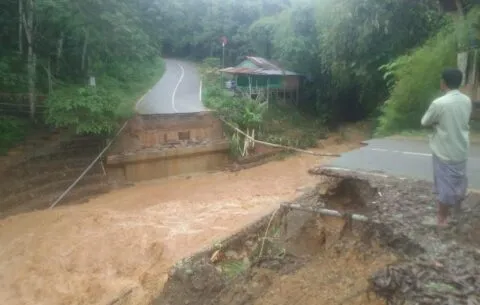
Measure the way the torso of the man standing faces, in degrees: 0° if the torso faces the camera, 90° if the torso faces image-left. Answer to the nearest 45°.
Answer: approximately 135°

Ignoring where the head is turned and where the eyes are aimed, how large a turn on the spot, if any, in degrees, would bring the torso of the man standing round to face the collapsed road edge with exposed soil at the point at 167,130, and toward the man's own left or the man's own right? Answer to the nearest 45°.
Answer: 0° — they already face it

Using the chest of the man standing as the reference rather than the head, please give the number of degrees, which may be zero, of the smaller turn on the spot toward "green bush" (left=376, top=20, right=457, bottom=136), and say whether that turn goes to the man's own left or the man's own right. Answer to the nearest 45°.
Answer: approximately 45° to the man's own right

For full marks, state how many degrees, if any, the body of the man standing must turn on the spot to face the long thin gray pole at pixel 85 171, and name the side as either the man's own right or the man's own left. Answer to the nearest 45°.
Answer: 0° — they already face it

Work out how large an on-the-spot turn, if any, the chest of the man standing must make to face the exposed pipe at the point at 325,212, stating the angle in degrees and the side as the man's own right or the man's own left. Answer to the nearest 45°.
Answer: approximately 45° to the man's own left
